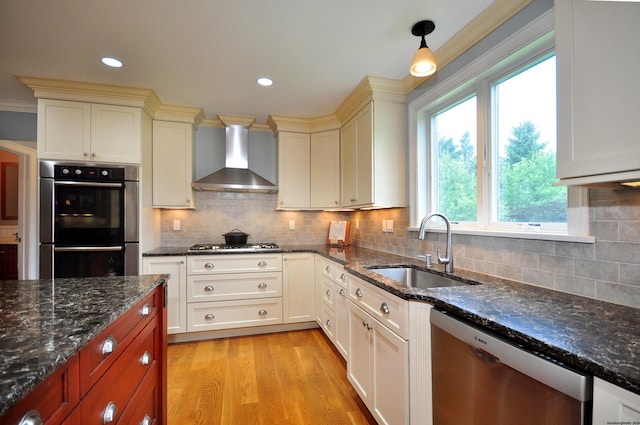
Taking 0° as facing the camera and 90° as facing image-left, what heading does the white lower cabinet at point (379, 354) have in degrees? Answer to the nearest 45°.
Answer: approximately 45°

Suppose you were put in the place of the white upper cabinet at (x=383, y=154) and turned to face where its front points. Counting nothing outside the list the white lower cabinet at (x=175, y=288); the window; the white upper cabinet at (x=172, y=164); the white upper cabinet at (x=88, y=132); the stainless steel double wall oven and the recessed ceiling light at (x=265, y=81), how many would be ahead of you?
5

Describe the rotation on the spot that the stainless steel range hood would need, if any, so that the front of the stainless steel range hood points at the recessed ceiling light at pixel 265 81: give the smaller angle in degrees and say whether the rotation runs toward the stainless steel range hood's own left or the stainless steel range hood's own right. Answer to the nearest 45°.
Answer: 0° — it already faces it

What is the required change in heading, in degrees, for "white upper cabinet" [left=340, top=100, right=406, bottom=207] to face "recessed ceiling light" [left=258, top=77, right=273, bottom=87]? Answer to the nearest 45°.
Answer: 0° — it already faces it

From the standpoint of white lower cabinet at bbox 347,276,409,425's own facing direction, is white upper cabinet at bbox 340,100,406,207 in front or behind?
behind

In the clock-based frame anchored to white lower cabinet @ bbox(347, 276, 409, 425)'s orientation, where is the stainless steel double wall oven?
The stainless steel double wall oven is roughly at 2 o'clock from the white lower cabinet.

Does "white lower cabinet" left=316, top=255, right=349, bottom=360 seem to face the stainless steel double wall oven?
yes
